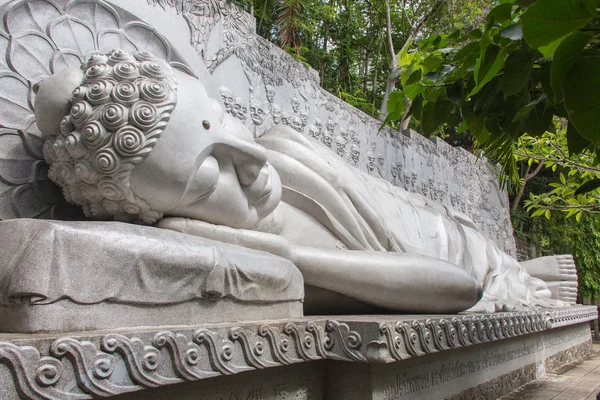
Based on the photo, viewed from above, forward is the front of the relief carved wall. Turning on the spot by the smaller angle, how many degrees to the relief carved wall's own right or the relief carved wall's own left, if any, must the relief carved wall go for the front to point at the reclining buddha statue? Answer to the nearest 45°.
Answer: approximately 45° to the relief carved wall's own right

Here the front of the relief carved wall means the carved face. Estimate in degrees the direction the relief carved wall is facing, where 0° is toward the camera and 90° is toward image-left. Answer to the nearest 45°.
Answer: approximately 315°

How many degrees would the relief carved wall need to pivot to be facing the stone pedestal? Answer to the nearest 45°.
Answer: approximately 45° to its right
